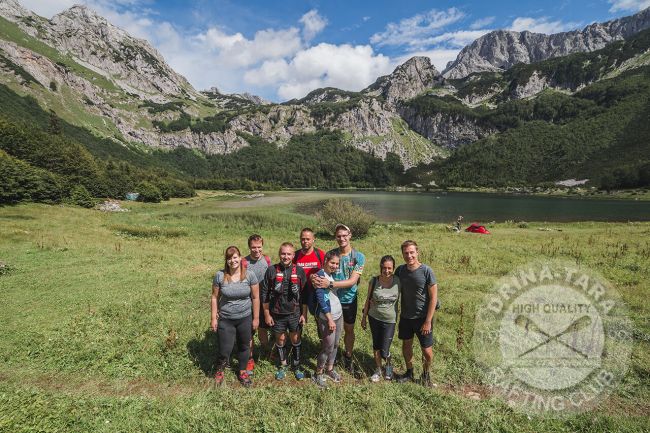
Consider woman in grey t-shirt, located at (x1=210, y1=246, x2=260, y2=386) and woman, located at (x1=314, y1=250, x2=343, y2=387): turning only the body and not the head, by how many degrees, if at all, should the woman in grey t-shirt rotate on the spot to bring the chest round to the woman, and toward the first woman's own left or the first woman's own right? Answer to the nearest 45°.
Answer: approximately 90° to the first woman's own left

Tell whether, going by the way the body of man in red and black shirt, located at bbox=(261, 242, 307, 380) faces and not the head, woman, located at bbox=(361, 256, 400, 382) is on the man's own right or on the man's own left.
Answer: on the man's own left

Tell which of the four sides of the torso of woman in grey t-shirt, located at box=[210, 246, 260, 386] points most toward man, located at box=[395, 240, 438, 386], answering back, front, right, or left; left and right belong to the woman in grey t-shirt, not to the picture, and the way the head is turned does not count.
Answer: left

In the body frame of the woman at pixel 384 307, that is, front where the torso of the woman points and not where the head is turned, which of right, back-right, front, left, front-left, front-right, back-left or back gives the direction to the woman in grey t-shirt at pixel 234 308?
right

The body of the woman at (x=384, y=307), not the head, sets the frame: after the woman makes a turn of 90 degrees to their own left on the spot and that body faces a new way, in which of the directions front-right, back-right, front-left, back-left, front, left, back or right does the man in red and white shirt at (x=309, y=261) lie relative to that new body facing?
back

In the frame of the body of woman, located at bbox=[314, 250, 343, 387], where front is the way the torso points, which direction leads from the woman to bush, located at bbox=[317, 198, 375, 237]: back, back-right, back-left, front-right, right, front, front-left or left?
back-left

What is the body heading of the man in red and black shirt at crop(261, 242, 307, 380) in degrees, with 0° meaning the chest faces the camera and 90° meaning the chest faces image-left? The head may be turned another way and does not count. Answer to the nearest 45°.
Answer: approximately 0°

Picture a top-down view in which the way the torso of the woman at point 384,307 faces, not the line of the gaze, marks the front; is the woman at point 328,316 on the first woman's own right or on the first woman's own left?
on the first woman's own right

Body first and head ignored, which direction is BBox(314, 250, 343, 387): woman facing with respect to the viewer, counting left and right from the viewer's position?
facing the viewer and to the right of the viewer

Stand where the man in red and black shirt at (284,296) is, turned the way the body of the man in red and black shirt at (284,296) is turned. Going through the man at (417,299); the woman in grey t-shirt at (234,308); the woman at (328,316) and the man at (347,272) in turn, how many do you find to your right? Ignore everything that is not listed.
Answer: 1

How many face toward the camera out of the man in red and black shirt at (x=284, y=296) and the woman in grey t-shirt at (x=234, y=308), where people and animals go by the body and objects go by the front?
2

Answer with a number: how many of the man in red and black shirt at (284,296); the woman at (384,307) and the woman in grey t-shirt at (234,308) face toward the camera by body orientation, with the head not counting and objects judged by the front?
3
